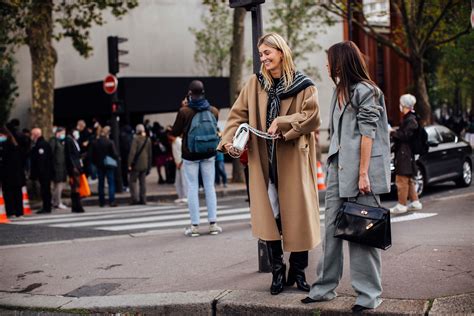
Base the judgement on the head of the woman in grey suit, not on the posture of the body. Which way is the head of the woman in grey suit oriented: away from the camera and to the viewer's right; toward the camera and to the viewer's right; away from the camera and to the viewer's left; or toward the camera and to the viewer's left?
away from the camera and to the viewer's left

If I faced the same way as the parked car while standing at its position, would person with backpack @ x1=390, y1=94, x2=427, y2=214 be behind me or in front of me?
in front

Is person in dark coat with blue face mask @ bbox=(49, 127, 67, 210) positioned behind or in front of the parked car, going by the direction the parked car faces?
in front

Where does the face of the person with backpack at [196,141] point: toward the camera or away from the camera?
away from the camera

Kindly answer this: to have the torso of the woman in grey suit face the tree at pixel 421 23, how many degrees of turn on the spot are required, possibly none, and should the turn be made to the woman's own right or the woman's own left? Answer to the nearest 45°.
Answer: approximately 135° to the woman's own right

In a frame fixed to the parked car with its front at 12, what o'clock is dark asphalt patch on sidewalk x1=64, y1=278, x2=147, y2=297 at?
The dark asphalt patch on sidewalk is roughly at 11 o'clock from the parked car.

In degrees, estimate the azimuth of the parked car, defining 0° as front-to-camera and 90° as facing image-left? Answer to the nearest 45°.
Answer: approximately 45°
